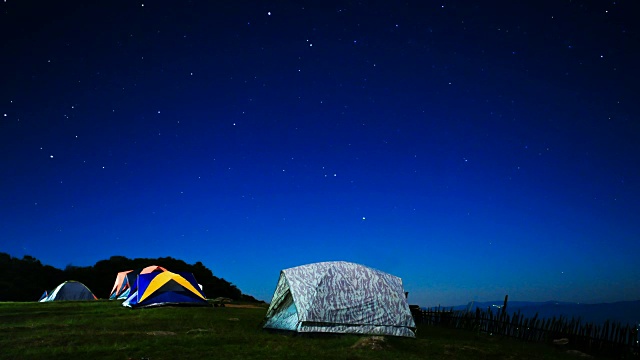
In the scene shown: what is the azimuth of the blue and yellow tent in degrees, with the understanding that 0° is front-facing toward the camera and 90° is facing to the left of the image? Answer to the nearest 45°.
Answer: approximately 0°
